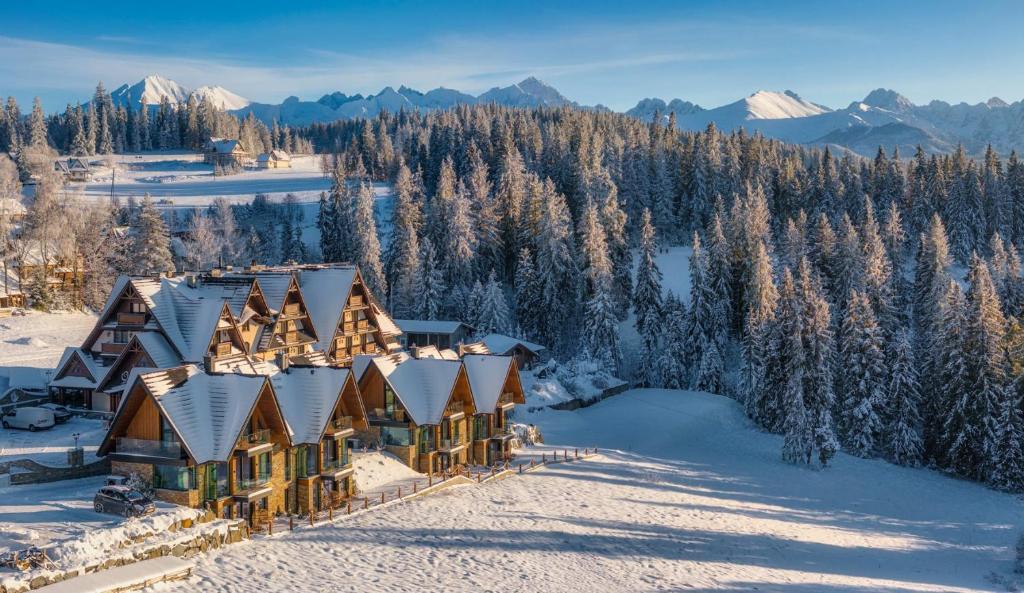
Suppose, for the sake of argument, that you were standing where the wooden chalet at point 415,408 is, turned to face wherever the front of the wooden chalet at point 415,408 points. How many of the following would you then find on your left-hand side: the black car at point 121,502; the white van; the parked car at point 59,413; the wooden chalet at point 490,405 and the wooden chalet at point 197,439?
1

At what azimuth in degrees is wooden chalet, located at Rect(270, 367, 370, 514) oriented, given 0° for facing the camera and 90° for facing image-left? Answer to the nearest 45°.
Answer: approximately 315°

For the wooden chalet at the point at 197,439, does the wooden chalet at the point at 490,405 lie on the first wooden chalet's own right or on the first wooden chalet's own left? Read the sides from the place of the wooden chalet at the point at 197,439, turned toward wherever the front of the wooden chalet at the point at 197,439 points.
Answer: on the first wooden chalet's own left

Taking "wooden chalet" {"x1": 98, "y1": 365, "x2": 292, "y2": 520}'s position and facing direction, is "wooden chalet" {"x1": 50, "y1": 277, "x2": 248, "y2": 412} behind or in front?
behind

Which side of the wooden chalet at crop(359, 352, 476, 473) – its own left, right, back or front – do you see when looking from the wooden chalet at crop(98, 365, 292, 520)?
right

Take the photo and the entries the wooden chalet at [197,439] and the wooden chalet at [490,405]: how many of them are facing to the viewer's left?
0

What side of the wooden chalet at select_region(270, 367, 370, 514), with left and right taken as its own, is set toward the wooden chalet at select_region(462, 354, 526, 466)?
left

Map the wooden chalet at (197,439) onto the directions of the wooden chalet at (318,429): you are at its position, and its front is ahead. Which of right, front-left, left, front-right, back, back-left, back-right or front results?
right

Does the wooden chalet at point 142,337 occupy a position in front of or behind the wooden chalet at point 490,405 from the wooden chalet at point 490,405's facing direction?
behind

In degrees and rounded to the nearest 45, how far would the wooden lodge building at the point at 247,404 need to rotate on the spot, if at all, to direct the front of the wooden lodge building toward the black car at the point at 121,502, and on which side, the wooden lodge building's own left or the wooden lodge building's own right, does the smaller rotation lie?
approximately 45° to the wooden lodge building's own right

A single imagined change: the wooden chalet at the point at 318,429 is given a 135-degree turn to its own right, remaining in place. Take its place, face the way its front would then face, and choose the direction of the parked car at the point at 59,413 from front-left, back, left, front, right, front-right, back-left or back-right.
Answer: front-right

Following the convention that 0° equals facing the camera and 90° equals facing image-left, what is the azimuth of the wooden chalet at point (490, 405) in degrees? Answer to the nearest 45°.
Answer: approximately 315°

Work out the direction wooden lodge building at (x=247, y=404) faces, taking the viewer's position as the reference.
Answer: facing the viewer and to the right of the viewer

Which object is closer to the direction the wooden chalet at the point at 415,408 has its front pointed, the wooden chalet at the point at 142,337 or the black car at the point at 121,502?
the black car
